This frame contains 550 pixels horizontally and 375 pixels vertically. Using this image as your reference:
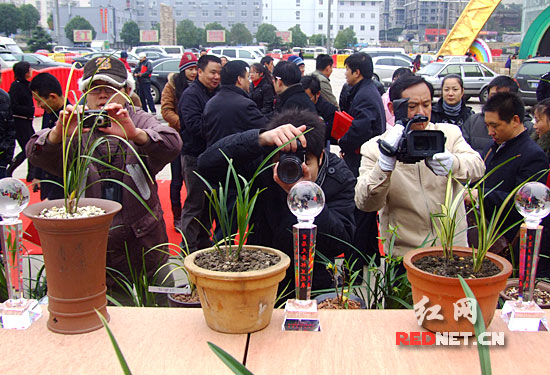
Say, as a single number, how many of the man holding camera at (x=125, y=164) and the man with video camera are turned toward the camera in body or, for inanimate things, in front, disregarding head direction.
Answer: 2

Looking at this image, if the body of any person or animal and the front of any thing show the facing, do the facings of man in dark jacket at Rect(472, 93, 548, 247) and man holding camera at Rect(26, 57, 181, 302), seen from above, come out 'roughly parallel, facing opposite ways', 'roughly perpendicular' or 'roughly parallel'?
roughly perpendicular

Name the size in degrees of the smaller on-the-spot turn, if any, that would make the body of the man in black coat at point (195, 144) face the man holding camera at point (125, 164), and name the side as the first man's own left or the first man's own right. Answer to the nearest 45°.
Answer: approximately 45° to the first man's own right

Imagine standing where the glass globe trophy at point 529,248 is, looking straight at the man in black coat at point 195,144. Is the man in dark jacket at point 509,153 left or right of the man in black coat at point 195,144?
right

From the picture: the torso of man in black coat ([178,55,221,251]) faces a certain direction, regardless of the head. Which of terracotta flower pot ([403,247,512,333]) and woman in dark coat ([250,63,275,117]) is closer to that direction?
the terracotta flower pot

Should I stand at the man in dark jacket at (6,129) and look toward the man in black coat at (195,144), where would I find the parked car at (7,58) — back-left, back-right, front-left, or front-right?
back-left

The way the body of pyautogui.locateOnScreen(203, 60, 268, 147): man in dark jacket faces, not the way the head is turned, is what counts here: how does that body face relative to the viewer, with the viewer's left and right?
facing away from the viewer and to the right of the viewer

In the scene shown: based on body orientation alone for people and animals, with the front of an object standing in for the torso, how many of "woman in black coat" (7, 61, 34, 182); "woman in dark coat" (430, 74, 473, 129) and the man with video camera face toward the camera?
2

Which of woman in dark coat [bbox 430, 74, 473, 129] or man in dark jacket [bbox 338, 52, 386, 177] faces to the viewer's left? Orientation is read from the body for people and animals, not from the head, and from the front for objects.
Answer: the man in dark jacket
